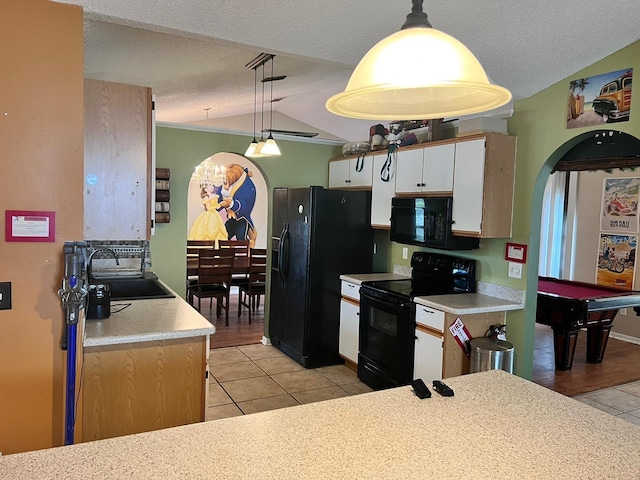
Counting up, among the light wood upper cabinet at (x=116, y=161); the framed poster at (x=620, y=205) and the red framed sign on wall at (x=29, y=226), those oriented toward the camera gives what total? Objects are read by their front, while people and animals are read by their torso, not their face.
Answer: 2

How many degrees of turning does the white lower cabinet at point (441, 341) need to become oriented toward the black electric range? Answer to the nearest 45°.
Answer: approximately 90° to its right

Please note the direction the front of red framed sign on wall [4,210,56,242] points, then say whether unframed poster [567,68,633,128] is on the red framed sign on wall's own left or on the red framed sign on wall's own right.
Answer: on the red framed sign on wall's own left

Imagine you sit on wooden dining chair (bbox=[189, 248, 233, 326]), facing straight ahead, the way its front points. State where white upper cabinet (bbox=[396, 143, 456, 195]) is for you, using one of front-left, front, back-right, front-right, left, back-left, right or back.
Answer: back

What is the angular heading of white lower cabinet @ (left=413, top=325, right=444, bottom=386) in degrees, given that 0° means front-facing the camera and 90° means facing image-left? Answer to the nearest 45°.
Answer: approximately 45°

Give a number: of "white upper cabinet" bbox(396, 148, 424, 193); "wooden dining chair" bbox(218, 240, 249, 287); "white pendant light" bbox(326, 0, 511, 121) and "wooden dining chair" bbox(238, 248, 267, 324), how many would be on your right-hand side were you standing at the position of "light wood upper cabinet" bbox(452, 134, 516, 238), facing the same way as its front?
3

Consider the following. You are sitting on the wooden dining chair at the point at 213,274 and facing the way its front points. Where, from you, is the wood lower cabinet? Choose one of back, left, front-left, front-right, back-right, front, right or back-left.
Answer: back-left

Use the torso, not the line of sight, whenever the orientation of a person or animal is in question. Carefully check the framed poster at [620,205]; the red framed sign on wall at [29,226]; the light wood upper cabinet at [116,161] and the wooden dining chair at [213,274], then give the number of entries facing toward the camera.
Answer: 2
